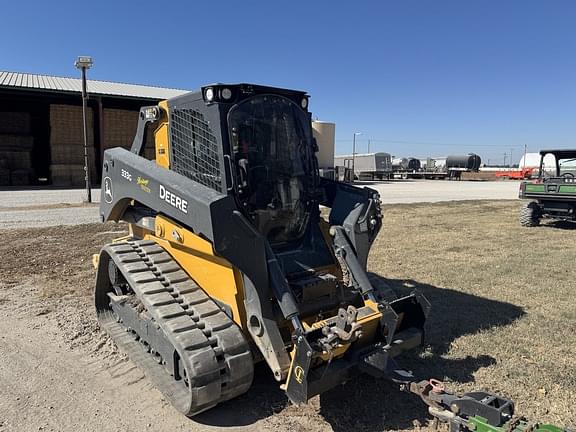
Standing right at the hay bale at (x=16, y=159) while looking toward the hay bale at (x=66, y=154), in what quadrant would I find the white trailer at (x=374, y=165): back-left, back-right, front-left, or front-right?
front-left

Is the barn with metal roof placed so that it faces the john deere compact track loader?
yes

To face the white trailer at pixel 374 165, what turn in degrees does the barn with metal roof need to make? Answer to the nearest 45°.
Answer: approximately 90° to its left

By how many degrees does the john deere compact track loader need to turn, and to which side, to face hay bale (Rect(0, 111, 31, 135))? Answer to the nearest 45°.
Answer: approximately 180°

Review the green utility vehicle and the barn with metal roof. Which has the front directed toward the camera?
the barn with metal roof

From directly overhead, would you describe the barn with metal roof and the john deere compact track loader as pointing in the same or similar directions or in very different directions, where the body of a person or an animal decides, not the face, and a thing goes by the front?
same or similar directions

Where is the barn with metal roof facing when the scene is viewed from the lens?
facing the viewer

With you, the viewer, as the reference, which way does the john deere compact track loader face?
facing the viewer and to the right of the viewer

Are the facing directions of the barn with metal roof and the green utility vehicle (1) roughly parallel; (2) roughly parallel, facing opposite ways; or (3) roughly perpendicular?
roughly perpendicular

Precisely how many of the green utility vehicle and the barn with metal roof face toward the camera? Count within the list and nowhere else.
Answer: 1
